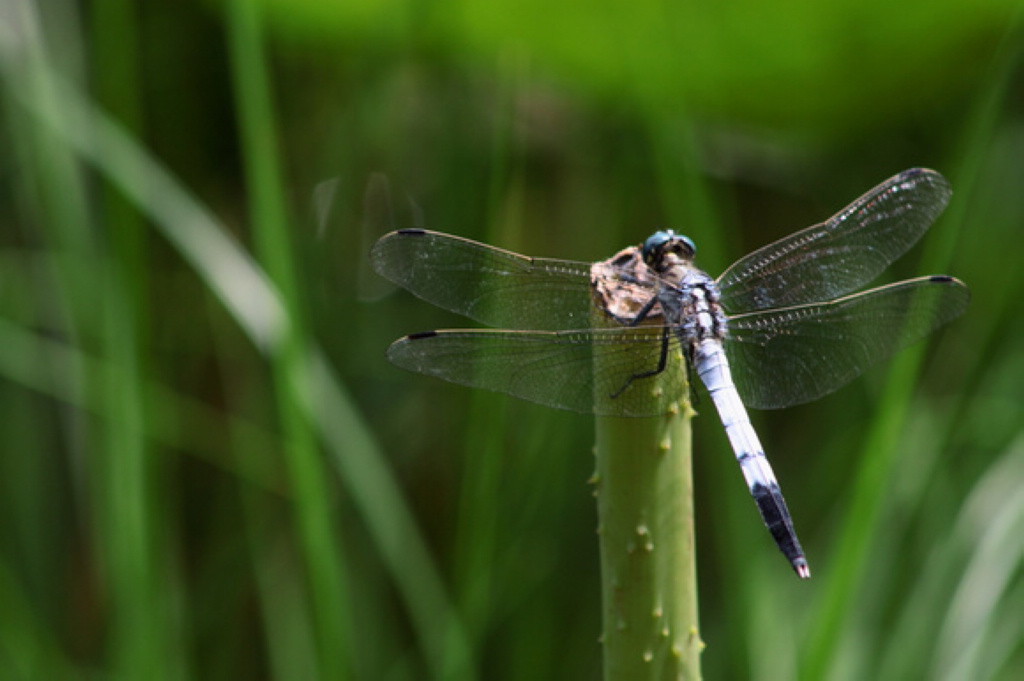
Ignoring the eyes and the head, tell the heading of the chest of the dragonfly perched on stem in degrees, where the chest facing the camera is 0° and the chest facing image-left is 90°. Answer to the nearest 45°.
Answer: approximately 135°

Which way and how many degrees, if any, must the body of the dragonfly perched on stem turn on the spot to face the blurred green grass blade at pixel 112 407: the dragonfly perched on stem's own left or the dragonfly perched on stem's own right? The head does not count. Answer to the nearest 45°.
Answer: approximately 45° to the dragonfly perched on stem's own left
